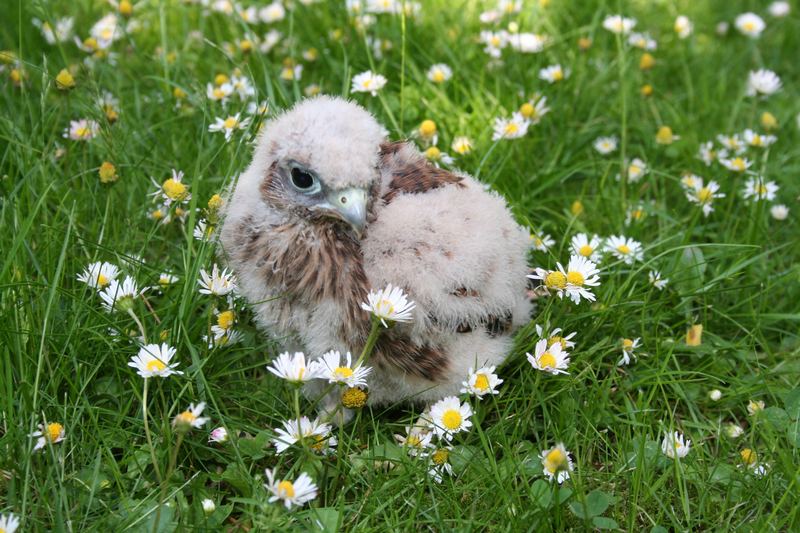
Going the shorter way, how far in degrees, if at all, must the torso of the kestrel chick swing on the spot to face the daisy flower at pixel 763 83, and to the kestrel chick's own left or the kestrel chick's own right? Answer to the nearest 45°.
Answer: approximately 180°

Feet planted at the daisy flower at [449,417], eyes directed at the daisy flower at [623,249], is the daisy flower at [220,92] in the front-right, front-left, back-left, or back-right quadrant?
front-left

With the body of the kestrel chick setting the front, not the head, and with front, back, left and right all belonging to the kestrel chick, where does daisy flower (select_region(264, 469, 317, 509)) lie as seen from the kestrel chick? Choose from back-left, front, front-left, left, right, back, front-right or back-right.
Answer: front

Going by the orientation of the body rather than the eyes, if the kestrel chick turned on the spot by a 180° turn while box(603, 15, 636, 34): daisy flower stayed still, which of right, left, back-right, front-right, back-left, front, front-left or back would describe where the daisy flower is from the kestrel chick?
front

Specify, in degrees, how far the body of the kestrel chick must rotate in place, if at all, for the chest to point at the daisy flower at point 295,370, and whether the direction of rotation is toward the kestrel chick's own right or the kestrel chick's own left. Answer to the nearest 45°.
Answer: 0° — it already faces it

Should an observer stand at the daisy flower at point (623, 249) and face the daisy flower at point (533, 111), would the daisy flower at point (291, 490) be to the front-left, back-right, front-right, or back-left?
back-left

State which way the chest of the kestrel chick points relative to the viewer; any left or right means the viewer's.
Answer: facing the viewer and to the left of the viewer

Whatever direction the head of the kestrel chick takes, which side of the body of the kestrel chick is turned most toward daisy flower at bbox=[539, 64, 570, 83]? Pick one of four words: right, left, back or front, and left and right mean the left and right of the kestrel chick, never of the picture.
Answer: back

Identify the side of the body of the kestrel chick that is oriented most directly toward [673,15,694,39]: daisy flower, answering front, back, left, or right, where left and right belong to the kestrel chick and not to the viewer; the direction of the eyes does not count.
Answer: back

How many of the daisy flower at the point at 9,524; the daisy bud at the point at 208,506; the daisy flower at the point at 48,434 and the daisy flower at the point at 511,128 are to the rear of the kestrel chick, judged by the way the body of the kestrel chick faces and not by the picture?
1

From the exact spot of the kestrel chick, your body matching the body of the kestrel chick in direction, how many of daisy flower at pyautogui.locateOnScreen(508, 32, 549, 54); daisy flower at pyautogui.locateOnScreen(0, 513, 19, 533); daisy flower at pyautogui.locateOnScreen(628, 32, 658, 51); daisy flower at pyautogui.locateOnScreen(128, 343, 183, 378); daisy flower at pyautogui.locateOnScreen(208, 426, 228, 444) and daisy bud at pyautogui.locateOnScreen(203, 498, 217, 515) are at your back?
2

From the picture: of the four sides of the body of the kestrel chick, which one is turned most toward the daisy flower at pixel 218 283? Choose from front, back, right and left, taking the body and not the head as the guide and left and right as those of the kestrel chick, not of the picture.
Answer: right

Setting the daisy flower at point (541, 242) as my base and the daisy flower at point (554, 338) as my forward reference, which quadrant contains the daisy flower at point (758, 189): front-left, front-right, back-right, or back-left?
back-left

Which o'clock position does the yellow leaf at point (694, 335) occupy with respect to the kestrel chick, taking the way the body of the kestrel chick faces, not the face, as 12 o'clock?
The yellow leaf is roughly at 7 o'clock from the kestrel chick.

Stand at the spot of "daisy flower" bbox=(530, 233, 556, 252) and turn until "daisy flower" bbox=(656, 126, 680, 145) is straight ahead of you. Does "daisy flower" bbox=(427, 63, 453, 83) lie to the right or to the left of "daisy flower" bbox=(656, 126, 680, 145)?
left

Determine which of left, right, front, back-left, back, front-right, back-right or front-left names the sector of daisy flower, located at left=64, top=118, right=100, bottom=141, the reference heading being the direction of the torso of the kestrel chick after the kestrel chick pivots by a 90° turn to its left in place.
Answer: back

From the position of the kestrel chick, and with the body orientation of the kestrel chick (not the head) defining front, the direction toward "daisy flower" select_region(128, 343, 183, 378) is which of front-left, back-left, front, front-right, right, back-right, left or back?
front-right

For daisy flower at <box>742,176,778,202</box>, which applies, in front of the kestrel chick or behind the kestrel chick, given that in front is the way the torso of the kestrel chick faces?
behind

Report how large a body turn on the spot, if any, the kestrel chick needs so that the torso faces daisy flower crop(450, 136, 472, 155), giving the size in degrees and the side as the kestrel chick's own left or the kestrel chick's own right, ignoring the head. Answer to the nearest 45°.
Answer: approximately 180°
